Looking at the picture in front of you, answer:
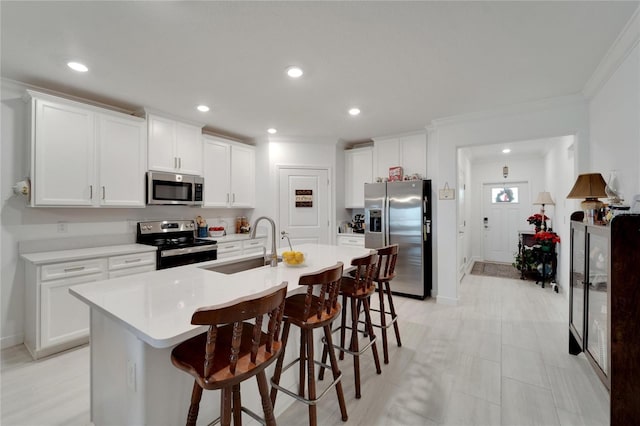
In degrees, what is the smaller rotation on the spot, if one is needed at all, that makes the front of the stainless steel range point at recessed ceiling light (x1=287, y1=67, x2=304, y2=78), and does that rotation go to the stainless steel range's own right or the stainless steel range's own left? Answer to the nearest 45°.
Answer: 0° — it already faces it

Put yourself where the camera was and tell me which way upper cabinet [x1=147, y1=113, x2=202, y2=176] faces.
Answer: facing the viewer and to the right of the viewer

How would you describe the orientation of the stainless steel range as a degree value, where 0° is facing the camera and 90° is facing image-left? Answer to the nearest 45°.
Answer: approximately 315°

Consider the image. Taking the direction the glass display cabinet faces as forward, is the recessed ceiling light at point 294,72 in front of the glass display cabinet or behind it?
in front

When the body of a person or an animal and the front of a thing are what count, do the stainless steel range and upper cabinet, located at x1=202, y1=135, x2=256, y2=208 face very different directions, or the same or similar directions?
same or similar directions

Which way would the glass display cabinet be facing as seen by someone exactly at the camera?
facing to the left of the viewer

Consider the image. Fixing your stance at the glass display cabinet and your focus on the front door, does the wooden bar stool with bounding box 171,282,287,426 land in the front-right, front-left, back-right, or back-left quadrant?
back-left

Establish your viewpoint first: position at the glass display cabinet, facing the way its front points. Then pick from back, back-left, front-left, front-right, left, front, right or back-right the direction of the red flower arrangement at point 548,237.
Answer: right

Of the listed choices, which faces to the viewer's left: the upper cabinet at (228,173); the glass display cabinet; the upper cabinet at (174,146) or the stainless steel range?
the glass display cabinet

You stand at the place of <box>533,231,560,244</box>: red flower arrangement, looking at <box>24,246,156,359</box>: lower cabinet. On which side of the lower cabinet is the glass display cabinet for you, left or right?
left

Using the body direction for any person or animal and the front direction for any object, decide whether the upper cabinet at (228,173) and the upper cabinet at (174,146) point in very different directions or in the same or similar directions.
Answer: same or similar directions

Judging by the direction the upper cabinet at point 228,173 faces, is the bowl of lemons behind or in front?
in front

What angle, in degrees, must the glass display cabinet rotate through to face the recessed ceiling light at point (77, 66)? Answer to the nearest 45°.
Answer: approximately 45° to its left

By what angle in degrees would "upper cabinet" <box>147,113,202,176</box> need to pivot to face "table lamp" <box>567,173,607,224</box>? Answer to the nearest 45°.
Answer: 0° — it already faces it

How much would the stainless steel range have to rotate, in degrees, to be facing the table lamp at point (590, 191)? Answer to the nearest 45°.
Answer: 0° — it already faces it
